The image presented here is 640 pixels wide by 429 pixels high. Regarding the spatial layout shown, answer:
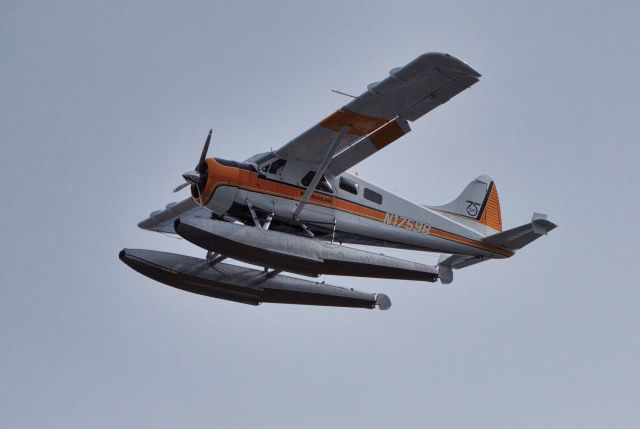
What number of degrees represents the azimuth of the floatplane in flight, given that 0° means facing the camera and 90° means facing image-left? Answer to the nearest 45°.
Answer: approximately 45°
